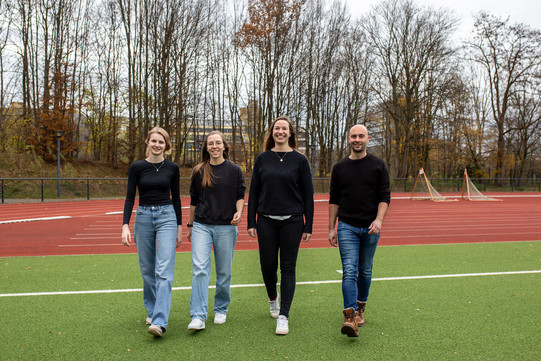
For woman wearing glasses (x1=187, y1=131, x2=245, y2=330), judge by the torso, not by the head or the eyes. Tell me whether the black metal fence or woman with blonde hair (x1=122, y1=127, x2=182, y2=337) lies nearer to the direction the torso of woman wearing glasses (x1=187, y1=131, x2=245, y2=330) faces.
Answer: the woman with blonde hair

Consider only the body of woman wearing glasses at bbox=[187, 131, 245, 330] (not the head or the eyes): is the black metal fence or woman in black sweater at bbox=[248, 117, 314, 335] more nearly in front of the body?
the woman in black sweater

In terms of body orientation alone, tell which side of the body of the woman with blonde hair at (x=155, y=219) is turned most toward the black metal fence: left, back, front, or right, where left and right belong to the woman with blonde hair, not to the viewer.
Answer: back

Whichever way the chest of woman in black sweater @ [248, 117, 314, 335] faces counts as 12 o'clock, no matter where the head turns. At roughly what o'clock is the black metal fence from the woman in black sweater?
The black metal fence is roughly at 5 o'clock from the woman in black sweater.

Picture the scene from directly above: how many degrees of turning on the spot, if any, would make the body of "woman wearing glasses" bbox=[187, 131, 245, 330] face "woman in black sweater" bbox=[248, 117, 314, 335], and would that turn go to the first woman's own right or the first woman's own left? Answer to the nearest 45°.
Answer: approximately 90° to the first woman's own left

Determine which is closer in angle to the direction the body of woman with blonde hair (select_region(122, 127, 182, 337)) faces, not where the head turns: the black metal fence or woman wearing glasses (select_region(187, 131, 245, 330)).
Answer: the woman wearing glasses

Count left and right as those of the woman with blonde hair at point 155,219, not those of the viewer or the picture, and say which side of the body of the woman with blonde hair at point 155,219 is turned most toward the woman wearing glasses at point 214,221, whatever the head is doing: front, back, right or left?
left

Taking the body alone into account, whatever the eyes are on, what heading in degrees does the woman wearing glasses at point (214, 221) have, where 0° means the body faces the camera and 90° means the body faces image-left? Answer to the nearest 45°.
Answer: approximately 0°
